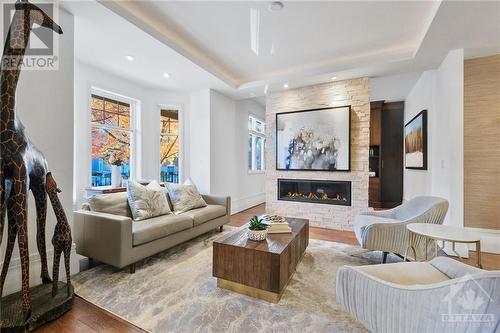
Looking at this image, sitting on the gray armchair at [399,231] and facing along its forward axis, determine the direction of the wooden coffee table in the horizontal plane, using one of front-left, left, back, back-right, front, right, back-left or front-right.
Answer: front-left

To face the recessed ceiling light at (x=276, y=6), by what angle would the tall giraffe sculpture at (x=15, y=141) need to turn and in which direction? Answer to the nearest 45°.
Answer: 0° — it already faces it

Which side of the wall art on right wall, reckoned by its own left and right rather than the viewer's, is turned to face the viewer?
left

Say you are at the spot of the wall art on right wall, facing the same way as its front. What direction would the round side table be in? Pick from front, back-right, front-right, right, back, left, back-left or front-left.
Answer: left

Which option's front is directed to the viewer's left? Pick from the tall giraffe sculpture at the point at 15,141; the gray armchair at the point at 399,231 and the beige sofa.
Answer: the gray armchair

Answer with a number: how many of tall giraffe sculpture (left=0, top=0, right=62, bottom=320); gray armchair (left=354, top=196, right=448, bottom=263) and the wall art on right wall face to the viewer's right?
1

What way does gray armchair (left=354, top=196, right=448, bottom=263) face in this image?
to the viewer's left

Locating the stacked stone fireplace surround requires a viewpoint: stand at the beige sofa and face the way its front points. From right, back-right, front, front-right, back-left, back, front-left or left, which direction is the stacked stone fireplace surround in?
front-left

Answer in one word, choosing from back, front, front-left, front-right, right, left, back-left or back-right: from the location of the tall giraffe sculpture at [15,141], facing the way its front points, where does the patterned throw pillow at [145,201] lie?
front-left

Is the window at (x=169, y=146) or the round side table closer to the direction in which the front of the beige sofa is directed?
the round side table

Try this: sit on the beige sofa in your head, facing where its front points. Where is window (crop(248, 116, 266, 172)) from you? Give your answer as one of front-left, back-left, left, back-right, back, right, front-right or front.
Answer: left

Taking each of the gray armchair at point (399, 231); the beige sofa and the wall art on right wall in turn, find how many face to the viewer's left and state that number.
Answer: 2

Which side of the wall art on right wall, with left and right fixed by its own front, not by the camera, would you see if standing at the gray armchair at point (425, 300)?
left

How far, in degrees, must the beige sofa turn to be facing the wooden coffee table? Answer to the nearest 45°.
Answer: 0° — it already faces it

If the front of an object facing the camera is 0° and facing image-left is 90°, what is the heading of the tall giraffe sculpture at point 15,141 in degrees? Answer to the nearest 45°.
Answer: approximately 270°

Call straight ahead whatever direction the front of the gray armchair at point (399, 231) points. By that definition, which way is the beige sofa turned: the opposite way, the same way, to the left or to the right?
the opposite way

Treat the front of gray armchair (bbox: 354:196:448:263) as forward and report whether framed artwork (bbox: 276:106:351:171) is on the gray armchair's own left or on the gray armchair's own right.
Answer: on the gray armchair's own right

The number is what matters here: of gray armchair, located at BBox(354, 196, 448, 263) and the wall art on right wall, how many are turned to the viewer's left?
2

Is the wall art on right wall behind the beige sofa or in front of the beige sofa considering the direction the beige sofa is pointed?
in front
